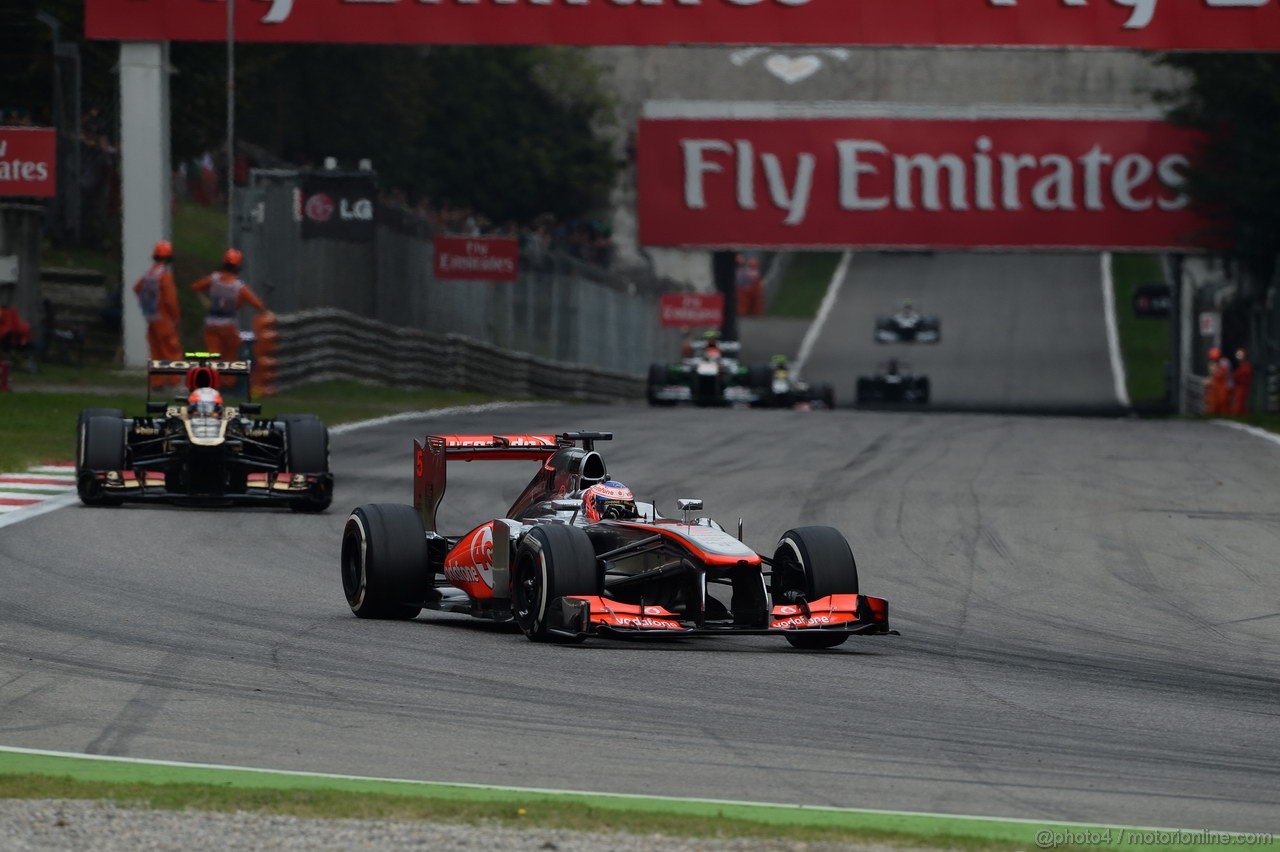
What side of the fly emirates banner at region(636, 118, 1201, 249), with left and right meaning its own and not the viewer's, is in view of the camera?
front

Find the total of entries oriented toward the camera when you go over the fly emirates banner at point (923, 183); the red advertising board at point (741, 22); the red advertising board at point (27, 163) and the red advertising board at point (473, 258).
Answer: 4

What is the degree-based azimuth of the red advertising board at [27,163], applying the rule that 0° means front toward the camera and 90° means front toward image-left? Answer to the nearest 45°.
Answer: approximately 0°

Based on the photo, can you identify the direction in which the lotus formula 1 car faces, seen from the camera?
facing the viewer

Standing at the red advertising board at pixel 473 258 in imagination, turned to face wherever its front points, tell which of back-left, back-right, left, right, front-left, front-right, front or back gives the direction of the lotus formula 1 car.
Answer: front

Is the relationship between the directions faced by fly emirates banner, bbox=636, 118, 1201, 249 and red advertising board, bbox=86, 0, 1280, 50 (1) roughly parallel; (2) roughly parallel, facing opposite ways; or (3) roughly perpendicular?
roughly parallel

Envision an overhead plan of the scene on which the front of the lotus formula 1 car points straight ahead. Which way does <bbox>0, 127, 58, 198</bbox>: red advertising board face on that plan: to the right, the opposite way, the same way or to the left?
the same way

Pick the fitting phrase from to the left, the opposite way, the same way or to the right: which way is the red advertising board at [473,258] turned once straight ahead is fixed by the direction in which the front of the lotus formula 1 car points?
the same way

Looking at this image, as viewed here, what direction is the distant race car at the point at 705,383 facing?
toward the camera

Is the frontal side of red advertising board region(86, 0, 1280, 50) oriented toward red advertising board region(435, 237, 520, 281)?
no

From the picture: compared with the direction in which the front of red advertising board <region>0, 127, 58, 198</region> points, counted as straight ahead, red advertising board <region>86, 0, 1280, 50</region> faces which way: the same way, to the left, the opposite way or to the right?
the same way

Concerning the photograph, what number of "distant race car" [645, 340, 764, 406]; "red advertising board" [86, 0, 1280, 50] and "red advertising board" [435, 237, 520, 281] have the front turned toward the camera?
3

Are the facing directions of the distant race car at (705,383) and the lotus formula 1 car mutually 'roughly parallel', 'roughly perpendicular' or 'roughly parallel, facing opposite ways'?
roughly parallel

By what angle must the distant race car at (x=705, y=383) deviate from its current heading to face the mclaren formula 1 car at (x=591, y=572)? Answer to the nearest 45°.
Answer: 0° — it already faces it

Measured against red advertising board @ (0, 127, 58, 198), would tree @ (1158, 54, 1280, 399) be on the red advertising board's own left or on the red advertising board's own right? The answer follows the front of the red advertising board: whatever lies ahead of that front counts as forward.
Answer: on the red advertising board's own left

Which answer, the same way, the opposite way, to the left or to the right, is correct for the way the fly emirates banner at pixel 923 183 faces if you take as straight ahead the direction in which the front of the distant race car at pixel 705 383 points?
the same way

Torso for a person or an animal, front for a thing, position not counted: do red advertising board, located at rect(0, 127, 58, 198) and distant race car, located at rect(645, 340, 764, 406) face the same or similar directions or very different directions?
same or similar directions

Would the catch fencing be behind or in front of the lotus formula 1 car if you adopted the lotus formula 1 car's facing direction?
behind

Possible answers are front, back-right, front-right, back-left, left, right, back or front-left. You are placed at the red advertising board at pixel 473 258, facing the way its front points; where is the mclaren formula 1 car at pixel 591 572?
front
